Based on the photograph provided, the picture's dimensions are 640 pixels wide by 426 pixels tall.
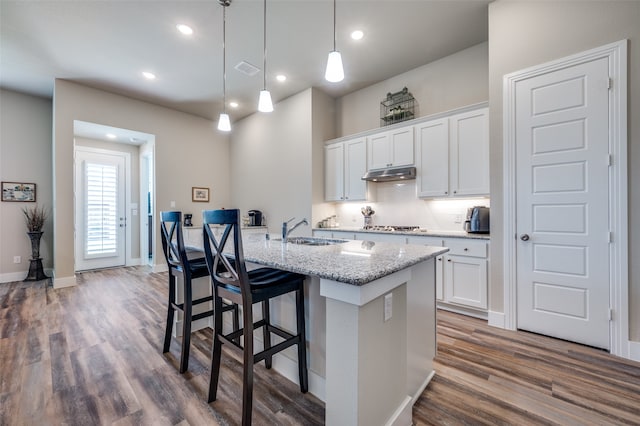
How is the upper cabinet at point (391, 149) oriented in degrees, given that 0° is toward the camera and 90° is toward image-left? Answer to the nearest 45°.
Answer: approximately 45°

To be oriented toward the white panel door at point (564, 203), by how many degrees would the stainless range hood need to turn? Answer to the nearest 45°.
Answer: approximately 90° to its left

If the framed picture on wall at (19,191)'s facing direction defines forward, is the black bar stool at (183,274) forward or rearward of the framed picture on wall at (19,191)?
forward

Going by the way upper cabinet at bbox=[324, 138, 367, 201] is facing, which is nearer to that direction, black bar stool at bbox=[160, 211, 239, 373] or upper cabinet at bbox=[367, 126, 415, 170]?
the black bar stool
